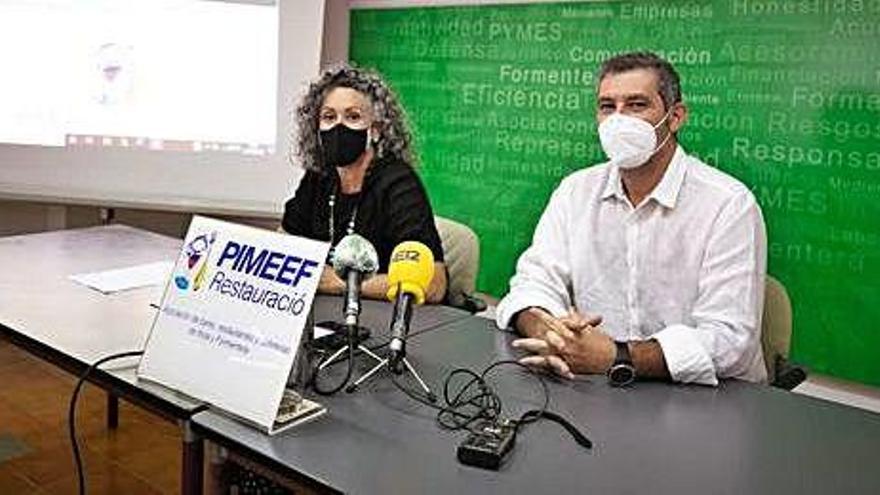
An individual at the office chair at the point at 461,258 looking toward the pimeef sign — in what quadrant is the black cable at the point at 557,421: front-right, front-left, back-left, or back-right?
front-left

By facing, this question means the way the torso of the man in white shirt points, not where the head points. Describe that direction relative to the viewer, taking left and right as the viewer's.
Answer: facing the viewer and to the left of the viewer

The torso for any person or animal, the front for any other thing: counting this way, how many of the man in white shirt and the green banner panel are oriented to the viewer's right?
0

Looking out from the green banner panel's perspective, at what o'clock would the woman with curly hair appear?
The woman with curly hair is roughly at 1 o'clock from the green banner panel.

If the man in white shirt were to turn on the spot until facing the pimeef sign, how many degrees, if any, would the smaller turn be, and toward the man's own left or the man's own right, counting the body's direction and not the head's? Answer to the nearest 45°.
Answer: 0° — they already face it

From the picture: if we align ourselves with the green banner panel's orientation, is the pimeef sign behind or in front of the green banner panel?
in front

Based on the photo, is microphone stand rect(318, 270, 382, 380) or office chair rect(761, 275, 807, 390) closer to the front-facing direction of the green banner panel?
the microphone stand

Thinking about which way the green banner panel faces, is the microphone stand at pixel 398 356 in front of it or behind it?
in front

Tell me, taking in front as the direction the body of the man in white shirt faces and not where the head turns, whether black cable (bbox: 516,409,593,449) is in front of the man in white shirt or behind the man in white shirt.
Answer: in front

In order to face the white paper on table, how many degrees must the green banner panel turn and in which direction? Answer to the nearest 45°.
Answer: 0° — it already faces it

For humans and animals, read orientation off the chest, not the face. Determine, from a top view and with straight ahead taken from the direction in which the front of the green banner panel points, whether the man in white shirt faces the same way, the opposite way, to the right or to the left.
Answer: the same way

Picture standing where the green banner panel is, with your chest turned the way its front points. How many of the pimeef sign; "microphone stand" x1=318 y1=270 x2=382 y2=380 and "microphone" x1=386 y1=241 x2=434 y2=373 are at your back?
0

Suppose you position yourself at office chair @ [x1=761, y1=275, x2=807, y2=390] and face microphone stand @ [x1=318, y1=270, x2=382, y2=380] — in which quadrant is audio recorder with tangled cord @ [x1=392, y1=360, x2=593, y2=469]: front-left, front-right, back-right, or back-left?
front-left
